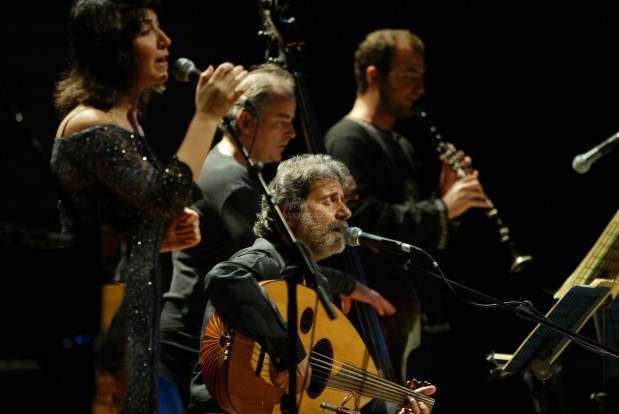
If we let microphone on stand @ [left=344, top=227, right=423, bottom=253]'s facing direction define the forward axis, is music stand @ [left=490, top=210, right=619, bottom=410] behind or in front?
behind

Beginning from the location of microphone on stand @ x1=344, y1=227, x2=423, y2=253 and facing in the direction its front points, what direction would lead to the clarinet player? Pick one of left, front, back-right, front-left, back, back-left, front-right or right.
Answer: right

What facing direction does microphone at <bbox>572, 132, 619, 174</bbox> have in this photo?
to the viewer's left

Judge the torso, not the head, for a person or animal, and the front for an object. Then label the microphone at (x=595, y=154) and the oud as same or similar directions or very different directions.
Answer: very different directions

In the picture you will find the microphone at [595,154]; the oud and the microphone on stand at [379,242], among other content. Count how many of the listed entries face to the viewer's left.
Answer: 2

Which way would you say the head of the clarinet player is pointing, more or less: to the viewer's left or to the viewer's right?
to the viewer's right

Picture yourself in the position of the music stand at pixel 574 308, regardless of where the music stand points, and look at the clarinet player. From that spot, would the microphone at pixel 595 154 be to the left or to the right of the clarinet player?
right

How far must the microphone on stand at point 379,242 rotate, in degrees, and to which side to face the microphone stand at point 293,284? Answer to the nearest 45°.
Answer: approximately 45° to its left

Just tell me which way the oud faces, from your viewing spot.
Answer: facing the viewer and to the right of the viewer

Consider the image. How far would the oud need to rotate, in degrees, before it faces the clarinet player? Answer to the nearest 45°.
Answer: approximately 135° to its left

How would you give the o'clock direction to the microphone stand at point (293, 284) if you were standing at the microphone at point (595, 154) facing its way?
The microphone stand is roughly at 10 o'clock from the microphone.

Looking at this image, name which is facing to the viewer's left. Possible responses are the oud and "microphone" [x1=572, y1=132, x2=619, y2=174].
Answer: the microphone

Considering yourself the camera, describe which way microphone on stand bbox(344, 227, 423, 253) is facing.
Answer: facing to the left of the viewer

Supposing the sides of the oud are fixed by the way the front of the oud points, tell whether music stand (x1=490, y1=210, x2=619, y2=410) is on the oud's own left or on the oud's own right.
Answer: on the oud's own left
